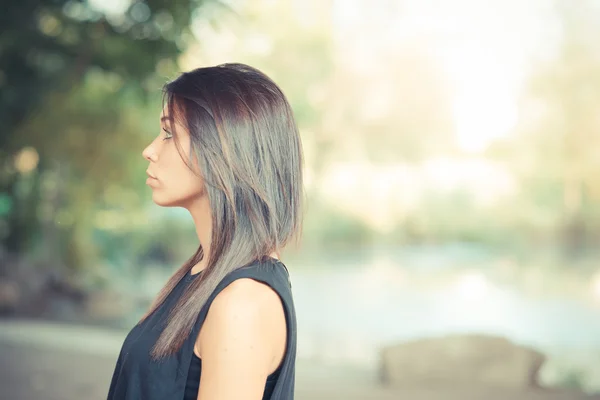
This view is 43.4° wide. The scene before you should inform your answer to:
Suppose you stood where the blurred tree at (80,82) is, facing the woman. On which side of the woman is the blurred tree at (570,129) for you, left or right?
left

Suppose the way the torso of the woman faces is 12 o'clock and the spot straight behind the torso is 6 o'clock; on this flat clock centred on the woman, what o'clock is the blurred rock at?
The blurred rock is roughly at 4 o'clock from the woman.

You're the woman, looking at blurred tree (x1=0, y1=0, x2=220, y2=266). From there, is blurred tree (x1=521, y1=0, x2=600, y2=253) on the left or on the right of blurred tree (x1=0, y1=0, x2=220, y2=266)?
right

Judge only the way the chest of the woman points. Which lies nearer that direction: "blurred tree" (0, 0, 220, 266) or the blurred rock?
the blurred tree

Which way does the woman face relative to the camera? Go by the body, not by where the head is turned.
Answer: to the viewer's left

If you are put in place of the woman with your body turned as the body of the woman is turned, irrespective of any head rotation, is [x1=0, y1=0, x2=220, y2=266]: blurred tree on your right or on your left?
on your right

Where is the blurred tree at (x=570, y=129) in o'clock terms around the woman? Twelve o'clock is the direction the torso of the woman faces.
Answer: The blurred tree is roughly at 4 o'clock from the woman.

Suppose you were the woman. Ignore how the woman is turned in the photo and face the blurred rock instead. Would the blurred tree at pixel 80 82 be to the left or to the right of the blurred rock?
left
